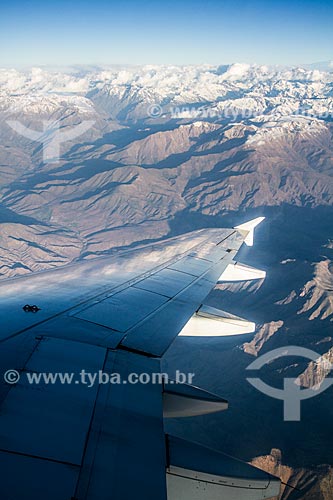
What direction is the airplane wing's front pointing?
to the viewer's left
